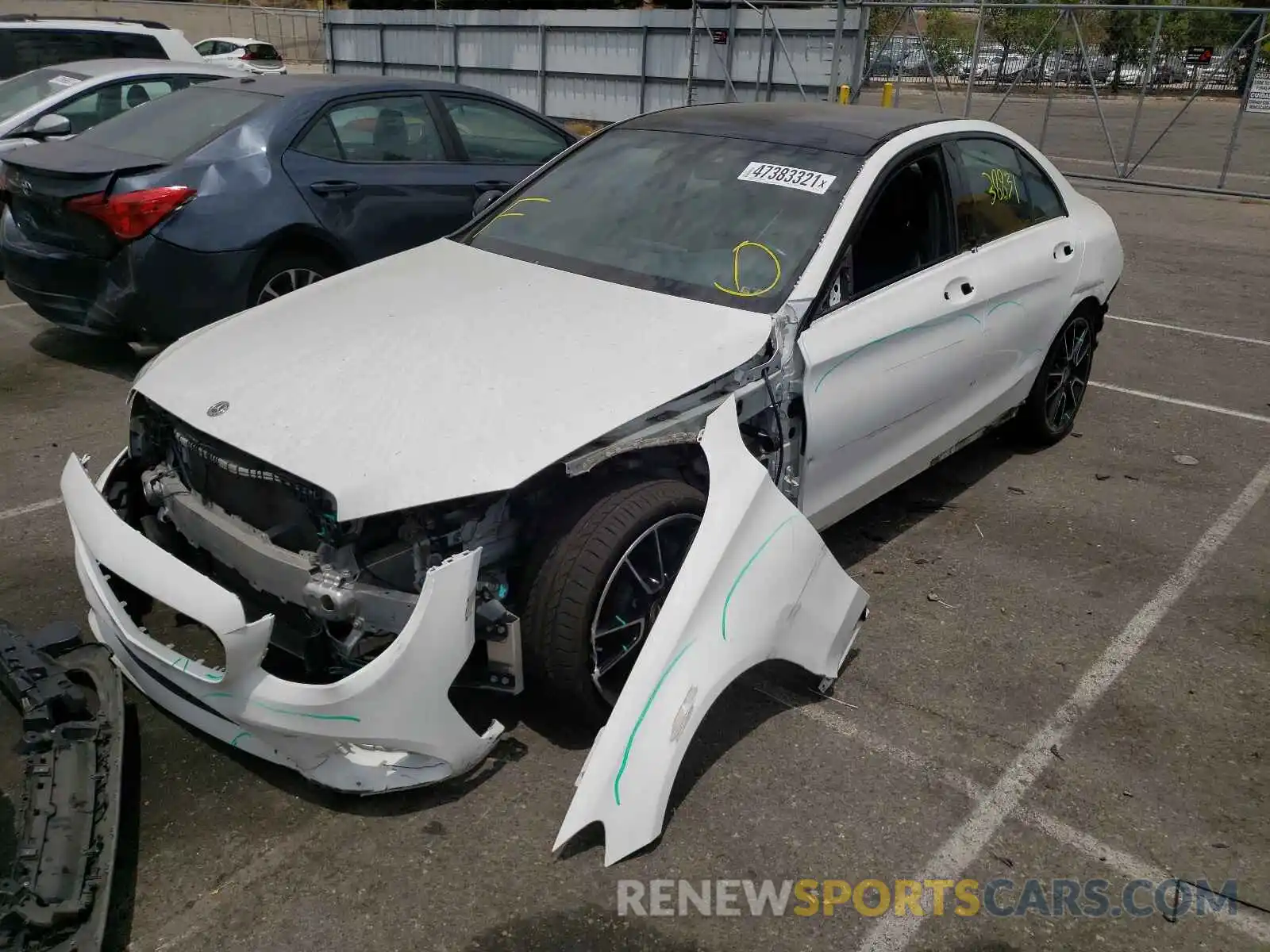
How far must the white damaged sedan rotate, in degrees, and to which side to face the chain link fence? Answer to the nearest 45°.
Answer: approximately 180°

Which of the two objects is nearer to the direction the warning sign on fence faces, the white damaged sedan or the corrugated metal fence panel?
the white damaged sedan

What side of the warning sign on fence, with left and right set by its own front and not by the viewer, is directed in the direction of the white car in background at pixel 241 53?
right

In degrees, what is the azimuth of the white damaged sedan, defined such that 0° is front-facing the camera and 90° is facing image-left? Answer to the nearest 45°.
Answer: approximately 45°

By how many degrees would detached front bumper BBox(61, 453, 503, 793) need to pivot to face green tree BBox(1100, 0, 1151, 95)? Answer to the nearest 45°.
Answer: approximately 180°

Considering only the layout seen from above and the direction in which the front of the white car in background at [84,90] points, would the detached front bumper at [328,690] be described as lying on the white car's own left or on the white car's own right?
on the white car's own left

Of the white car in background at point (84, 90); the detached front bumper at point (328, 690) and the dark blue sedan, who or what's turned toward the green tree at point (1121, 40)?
the dark blue sedan

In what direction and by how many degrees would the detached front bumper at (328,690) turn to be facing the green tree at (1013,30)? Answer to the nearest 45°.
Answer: approximately 180°

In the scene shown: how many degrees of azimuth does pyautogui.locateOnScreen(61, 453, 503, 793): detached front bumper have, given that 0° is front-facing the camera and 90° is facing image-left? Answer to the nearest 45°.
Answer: approximately 45°

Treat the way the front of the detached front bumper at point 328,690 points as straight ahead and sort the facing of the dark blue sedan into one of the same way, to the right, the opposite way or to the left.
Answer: the opposite way

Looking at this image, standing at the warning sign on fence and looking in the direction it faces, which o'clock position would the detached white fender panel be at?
The detached white fender panel is roughly at 12 o'clock from the warning sign on fence.

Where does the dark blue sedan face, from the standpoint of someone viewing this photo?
facing away from the viewer and to the right of the viewer

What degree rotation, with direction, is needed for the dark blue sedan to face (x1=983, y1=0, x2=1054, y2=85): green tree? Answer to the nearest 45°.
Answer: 0° — it already faces it

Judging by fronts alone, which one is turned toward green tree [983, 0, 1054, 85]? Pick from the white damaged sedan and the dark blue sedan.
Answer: the dark blue sedan
